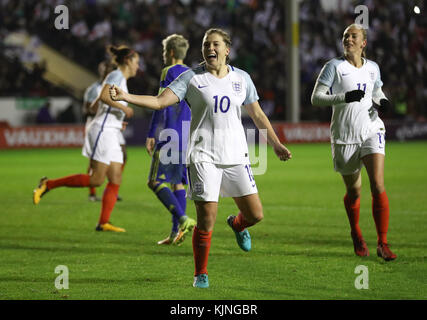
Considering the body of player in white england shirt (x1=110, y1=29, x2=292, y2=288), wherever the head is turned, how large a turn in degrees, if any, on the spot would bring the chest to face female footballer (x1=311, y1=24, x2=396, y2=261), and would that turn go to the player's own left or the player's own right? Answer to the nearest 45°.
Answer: approximately 135° to the player's own left

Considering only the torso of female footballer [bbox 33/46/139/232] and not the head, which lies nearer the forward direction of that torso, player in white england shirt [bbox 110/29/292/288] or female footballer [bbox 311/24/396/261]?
the female footballer

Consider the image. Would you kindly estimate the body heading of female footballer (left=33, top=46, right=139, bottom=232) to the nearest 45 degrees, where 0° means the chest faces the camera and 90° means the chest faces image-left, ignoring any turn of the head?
approximately 270°

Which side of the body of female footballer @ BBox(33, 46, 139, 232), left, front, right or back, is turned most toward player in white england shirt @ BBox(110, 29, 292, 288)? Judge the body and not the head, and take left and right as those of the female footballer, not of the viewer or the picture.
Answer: right

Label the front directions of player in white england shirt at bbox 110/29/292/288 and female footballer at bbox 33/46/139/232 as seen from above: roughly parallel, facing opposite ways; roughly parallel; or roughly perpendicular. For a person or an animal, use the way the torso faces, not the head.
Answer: roughly perpendicular

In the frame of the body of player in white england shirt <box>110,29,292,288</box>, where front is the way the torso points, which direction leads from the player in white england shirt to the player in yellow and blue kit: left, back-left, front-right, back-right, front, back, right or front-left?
back

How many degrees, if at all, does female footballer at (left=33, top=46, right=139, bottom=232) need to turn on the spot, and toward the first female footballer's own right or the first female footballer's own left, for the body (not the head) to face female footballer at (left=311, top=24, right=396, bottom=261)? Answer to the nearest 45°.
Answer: approximately 45° to the first female footballer's own right

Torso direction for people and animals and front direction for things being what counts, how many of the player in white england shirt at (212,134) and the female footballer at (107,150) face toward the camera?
1
